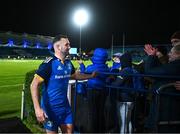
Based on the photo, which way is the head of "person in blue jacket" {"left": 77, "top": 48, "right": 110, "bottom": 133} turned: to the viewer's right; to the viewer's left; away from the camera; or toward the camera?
away from the camera

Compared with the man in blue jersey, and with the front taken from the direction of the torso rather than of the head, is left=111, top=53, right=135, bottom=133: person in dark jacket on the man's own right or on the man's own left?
on the man's own left

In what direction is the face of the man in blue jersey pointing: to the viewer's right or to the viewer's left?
to the viewer's right

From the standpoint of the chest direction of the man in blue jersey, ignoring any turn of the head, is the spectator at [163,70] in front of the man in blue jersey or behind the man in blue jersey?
in front

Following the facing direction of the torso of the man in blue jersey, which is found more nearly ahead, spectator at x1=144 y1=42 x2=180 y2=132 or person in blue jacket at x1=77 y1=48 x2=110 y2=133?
the spectator

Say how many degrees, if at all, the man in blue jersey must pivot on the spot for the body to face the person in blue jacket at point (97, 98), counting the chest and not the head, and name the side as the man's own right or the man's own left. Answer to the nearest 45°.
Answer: approximately 90° to the man's own left
